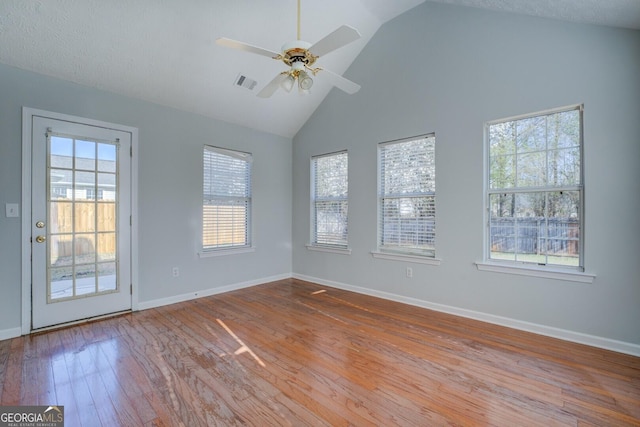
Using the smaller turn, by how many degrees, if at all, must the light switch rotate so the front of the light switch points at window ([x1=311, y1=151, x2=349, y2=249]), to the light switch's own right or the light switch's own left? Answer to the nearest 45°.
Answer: approximately 90° to the light switch's own left

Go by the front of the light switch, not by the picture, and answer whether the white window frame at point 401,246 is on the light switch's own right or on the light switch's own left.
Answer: on the light switch's own left

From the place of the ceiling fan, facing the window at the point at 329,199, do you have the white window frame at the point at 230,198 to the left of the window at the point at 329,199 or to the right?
left

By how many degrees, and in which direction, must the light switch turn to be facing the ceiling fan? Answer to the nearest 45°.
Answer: approximately 45° to its left

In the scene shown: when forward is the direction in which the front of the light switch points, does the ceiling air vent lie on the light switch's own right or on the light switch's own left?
on the light switch's own left

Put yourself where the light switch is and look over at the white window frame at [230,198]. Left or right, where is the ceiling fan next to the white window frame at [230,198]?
right

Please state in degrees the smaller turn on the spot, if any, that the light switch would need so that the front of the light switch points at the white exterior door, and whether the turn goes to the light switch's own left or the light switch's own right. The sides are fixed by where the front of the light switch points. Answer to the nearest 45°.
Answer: approximately 90° to the light switch's own left

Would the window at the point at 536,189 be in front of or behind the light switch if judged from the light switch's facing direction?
in front

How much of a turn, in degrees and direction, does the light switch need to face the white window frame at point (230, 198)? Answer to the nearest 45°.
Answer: approximately 90° to its left

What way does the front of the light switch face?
toward the camera
